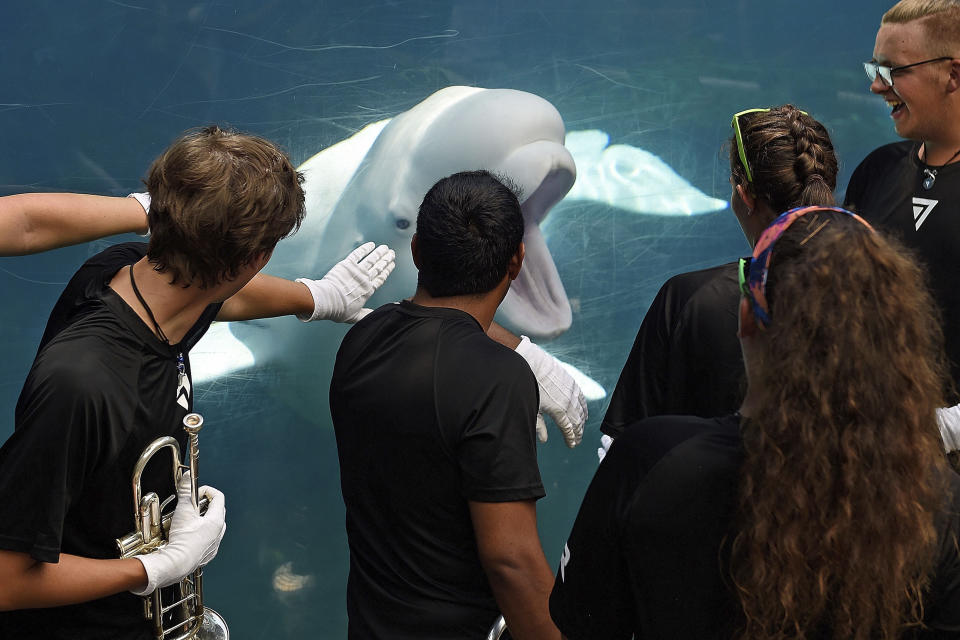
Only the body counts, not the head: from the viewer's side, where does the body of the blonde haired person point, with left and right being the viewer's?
facing the viewer and to the left of the viewer

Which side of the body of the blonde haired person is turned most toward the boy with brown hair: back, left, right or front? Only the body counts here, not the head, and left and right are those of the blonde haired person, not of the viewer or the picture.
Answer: front

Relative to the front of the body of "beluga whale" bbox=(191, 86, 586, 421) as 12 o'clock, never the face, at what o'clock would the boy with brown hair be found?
The boy with brown hair is roughly at 2 o'clock from the beluga whale.

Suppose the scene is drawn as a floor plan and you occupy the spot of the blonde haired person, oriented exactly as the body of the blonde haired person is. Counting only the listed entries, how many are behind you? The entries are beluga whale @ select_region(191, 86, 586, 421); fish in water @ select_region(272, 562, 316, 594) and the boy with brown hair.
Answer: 0

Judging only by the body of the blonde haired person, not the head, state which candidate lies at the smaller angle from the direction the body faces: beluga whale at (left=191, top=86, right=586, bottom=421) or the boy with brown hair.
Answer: the boy with brown hair

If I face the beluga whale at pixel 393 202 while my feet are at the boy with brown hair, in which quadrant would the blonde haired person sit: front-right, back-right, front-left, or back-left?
front-right

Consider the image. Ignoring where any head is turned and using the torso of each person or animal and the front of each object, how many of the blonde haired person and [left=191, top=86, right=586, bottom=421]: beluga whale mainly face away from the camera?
0

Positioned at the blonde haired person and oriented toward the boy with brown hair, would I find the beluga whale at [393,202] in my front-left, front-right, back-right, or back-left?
front-right

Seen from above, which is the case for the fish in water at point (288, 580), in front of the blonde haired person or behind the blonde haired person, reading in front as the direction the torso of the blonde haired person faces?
in front

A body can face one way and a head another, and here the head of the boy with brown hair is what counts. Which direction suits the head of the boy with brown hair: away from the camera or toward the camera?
away from the camera
